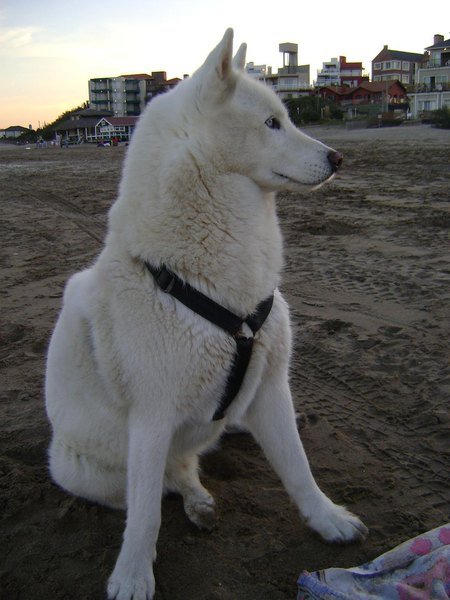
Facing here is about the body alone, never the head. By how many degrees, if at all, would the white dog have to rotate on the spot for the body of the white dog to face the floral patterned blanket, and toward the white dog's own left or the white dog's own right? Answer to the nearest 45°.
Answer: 0° — it already faces it

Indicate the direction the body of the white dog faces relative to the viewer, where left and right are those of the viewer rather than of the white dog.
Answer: facing the viewer and to the right of the viewer
